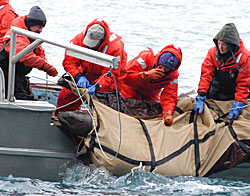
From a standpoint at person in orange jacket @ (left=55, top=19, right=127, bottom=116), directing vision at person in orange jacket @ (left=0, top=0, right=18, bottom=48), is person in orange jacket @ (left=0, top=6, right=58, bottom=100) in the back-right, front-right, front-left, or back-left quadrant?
front-left

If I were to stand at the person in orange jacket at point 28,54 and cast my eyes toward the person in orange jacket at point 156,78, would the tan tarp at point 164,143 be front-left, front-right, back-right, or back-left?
front-right

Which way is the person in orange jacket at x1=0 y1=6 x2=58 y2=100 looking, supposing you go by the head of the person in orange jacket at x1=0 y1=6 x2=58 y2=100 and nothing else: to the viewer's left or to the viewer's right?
to the viewer's right

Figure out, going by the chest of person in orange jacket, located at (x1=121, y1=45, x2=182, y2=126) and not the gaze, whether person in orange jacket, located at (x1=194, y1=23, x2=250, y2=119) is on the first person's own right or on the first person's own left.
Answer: on the first person's own left

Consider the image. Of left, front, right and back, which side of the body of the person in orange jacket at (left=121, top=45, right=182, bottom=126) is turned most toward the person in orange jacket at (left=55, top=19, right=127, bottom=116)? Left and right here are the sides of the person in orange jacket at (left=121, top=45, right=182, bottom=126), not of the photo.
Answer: right

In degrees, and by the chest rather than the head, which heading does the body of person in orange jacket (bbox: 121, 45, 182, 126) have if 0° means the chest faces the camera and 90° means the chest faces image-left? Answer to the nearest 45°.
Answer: approximately 0°

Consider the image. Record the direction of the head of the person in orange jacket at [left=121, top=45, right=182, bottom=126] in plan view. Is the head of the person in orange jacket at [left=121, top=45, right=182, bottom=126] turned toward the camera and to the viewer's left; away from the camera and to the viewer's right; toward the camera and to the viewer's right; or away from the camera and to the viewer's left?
toward the camera and to the viewer's left

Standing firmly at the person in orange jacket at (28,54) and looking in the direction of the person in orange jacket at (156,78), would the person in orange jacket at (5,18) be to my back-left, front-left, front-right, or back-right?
back-left
